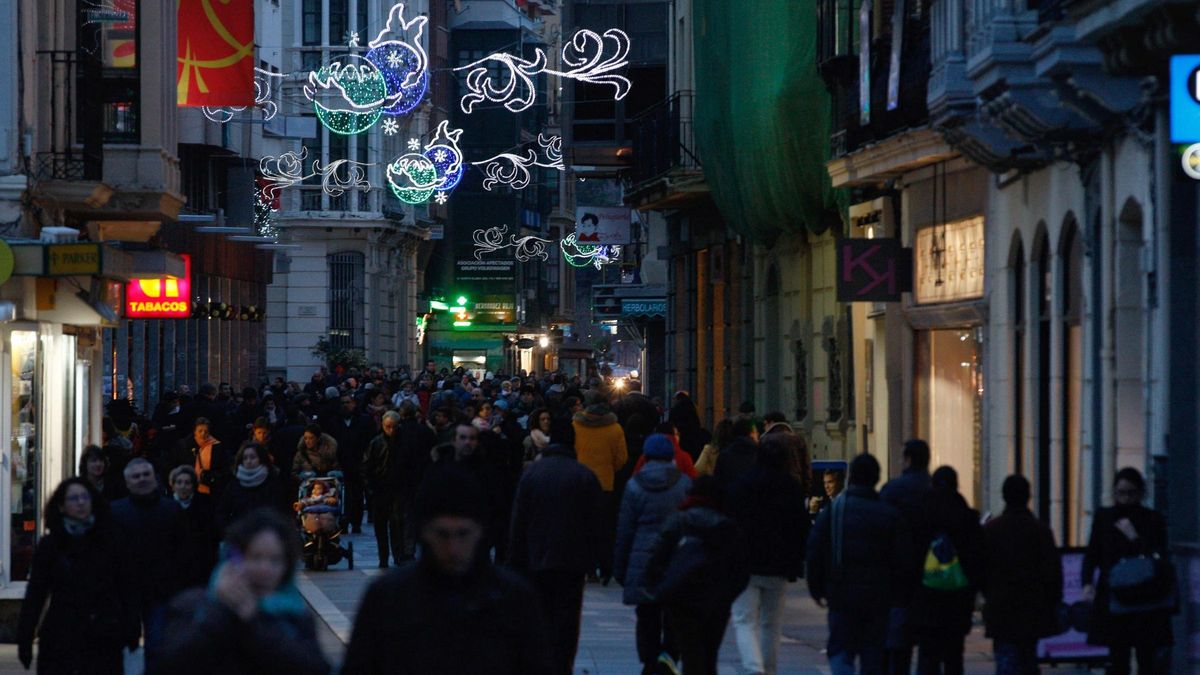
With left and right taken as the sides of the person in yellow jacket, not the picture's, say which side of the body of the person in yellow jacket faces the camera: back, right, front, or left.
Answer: back

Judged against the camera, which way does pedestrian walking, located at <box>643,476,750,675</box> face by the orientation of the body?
away from the camera

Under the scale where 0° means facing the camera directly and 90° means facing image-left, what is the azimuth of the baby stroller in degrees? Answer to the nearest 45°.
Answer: approximately 0°

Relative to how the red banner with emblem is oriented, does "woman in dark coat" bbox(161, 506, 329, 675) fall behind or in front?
in front

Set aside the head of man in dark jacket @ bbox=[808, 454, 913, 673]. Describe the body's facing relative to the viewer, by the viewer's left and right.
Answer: facing away from the viewer

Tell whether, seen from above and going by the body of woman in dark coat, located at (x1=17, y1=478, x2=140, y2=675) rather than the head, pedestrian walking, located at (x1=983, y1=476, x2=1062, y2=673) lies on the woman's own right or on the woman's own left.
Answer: on the woman's own left

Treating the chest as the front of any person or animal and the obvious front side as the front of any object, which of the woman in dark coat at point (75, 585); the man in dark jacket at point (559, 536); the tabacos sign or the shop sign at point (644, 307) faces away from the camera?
the man in dark jacket

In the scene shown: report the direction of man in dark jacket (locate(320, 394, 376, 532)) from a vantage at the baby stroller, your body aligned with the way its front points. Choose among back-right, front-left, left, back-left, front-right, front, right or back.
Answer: back

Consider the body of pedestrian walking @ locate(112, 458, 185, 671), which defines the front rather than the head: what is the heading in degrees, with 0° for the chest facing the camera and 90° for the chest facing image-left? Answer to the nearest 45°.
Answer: approximately 0°

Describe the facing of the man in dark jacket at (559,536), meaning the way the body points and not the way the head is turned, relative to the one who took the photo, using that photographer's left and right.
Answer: facing away from the viewer

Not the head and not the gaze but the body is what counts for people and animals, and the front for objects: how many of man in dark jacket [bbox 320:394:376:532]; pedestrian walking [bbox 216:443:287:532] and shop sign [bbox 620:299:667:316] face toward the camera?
3
